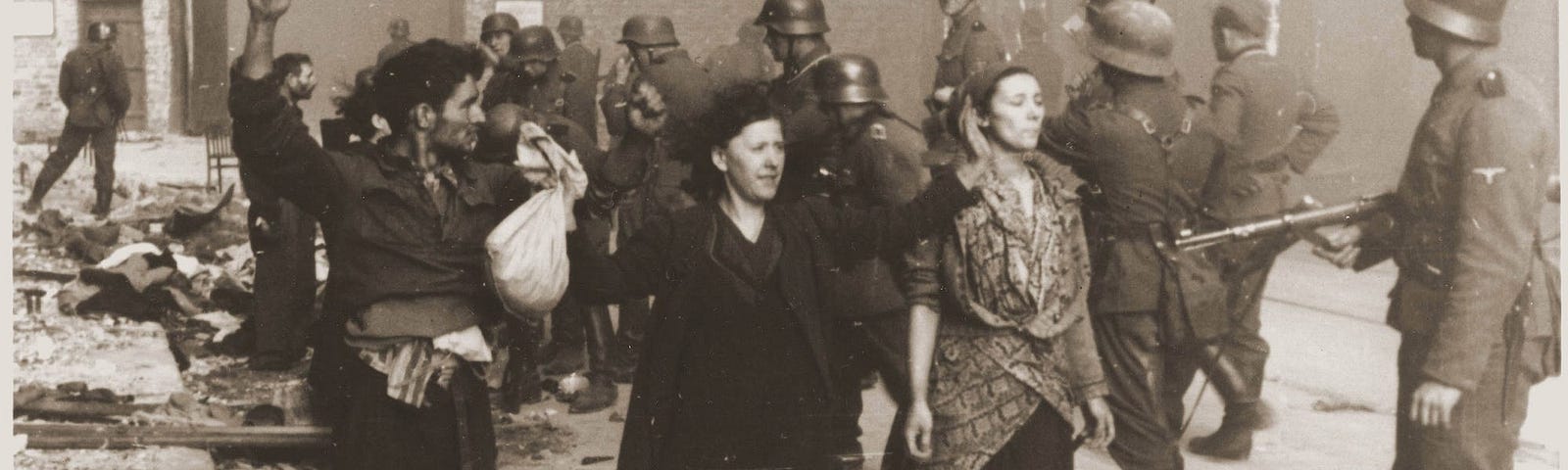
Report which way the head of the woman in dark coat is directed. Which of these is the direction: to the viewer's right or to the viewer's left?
to the viewer's right

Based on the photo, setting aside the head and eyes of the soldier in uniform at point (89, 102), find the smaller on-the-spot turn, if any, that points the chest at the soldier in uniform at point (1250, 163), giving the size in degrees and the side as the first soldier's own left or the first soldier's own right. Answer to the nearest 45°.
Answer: approximately 135° to the first soldier's own right

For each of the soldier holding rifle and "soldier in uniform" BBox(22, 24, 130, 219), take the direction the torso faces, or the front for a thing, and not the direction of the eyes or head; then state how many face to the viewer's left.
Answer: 1

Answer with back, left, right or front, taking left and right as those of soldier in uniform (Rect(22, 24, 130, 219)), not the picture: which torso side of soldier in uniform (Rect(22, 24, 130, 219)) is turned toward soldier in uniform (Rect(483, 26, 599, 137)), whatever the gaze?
right

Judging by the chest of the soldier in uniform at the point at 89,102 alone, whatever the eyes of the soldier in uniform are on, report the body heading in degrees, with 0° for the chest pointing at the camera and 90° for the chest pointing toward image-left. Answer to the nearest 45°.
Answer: approximately 180°

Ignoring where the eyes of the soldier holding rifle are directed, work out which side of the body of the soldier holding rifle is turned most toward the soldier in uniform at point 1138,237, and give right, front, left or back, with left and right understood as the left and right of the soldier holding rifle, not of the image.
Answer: front

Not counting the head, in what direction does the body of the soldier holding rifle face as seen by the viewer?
to the viewer's left

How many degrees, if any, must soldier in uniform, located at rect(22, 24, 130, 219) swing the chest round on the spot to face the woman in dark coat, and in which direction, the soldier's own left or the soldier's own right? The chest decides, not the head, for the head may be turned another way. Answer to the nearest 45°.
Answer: approximately 135° to the soldier's own right

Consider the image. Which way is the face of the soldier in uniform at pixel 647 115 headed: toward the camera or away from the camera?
toward the camera
